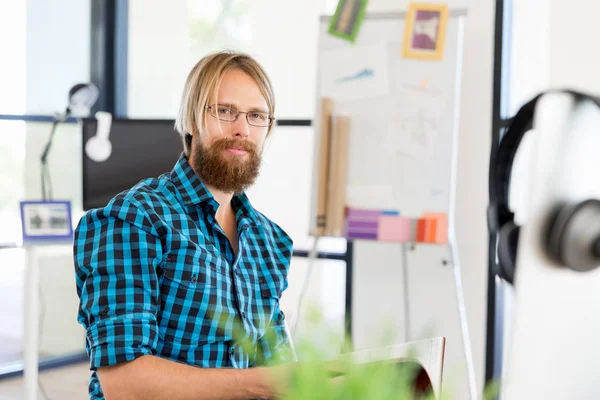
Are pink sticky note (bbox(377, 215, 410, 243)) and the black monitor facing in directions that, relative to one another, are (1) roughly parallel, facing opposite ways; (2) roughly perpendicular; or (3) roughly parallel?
roughly parallel

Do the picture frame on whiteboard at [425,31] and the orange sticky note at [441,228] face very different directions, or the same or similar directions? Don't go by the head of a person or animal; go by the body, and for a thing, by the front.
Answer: same or similar directions

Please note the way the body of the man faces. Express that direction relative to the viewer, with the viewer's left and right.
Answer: facing the viewer and to the right of the viewer

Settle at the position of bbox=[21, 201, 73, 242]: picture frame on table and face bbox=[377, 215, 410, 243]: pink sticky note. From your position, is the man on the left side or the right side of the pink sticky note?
right

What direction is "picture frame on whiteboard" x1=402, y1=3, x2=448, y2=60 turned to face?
toward the camera

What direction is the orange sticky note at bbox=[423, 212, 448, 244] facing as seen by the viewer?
toward the camera

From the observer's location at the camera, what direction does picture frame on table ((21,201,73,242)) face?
facing the viewer

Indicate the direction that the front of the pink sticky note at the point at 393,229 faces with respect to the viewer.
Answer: facing the viewer

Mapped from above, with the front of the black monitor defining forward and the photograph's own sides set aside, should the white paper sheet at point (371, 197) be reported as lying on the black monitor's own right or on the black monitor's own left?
on the black monitor's own left

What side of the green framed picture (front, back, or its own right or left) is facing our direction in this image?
front
